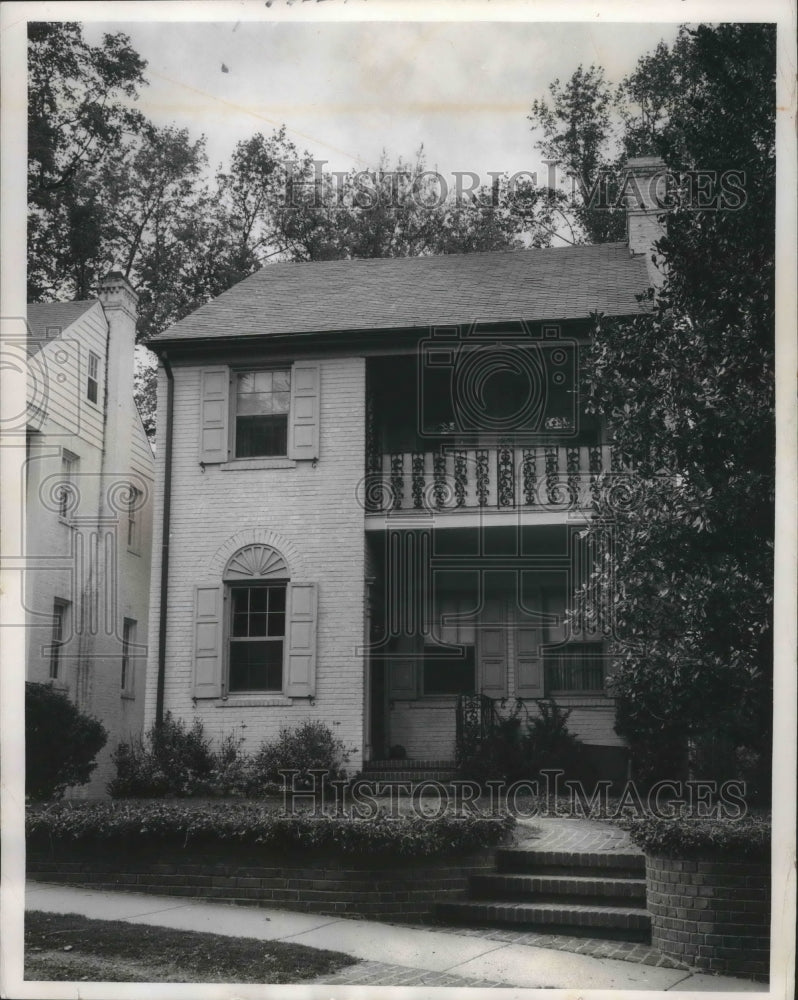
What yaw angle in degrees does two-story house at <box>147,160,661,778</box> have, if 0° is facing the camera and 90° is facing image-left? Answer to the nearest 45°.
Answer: approximately 0°

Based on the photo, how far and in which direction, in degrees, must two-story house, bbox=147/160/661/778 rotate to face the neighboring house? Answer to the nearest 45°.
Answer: approximately 135° to its right

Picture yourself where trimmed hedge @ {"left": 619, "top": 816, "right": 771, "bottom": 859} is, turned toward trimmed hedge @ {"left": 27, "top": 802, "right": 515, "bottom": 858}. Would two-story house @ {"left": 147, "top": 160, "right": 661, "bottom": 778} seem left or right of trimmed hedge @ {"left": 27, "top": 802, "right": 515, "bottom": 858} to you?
right

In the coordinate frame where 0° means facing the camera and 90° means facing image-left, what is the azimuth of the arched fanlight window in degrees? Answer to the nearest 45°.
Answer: approximately 0°

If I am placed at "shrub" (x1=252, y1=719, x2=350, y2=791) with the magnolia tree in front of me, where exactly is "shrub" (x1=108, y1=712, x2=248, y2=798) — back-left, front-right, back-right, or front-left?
back-right
